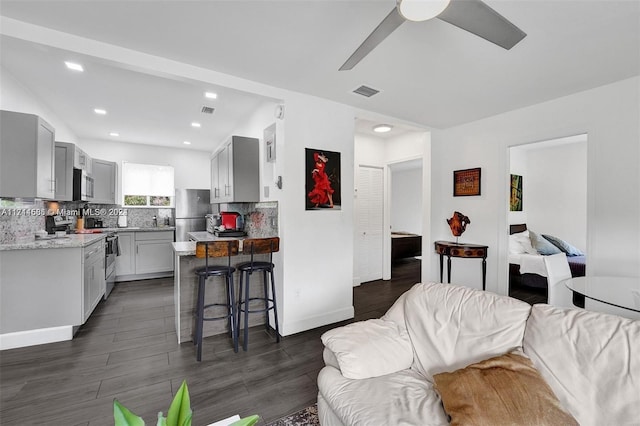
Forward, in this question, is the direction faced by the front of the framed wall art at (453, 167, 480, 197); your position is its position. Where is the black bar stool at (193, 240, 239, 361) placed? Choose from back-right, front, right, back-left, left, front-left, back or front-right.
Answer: front

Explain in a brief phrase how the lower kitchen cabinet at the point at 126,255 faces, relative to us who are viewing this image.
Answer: facing the viewer

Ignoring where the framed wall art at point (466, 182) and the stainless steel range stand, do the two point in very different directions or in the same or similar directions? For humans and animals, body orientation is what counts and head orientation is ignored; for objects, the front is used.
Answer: very different directions

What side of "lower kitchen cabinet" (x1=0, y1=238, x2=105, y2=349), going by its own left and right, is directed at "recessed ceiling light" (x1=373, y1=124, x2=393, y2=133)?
front

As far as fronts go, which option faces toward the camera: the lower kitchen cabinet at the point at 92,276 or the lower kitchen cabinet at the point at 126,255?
the lower kitchen cabinet at the point at 126,255

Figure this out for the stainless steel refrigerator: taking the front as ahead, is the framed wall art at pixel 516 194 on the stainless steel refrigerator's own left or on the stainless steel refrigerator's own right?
on the stainless steel refrigerator's own left

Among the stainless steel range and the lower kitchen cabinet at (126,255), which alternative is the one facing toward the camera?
the lower kitchen cabinet

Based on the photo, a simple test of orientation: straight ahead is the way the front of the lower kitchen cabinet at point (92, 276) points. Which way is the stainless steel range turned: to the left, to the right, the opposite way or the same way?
the same way

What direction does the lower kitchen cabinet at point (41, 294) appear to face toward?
to the viewer's right

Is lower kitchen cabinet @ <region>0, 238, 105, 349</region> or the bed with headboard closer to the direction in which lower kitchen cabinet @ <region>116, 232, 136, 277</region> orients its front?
the lower kitchen cabinet

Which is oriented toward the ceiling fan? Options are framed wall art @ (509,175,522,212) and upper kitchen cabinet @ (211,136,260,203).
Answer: the framed wall art

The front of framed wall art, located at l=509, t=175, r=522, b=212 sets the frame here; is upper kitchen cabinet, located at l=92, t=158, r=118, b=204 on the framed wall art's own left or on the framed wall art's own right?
on the framed wall art's own right

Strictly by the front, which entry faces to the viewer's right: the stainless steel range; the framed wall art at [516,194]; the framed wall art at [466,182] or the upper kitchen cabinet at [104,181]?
the stainless steel range
